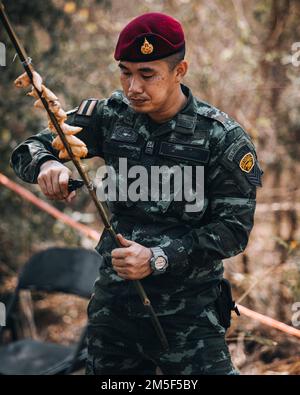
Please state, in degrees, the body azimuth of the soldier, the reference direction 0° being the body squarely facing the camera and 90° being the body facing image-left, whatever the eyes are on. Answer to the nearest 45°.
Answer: approximately 45°

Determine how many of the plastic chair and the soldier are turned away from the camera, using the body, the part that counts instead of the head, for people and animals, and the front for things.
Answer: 0

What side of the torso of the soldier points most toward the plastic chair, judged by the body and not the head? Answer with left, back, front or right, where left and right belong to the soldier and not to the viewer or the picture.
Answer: right

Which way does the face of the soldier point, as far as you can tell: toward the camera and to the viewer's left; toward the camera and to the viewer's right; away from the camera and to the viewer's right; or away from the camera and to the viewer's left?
toward the camera and to the viewer's left
